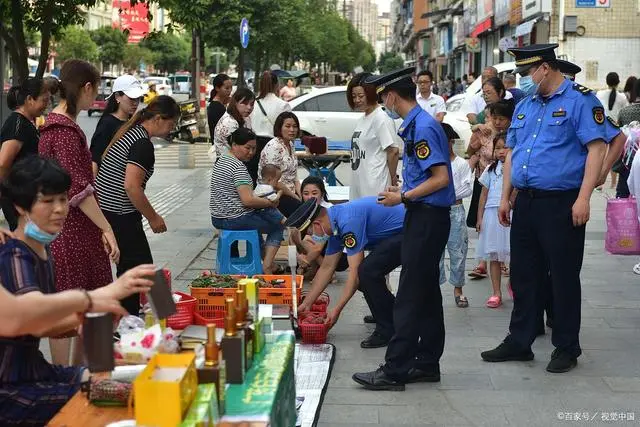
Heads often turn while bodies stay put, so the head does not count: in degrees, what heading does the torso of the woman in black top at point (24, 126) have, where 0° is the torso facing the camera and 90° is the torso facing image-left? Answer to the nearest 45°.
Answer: approximately 270°

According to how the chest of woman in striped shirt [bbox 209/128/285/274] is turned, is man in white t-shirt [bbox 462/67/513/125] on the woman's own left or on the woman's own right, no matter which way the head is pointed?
on the woman's own left

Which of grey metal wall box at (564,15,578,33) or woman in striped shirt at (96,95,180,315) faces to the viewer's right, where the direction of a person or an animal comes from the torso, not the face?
the woman in striped shirt

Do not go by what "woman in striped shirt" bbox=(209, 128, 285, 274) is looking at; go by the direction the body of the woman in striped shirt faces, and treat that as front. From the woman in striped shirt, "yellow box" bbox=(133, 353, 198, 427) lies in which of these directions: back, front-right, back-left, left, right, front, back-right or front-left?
right

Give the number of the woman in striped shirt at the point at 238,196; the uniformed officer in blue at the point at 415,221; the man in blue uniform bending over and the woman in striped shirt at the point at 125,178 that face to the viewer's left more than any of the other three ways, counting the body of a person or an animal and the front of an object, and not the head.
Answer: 2

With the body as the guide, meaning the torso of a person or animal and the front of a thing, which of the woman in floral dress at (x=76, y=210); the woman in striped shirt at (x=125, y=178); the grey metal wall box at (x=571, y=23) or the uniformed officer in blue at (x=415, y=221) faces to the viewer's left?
the uniformed officer in blue

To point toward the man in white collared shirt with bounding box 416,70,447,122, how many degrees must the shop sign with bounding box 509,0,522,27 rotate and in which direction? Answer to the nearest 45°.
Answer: approximately 45° to its left

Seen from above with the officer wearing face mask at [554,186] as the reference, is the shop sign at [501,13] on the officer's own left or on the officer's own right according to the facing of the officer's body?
on the officer's own right

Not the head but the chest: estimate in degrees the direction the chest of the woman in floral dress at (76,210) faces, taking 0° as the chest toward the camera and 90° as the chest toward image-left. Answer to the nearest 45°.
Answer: approximately 270°

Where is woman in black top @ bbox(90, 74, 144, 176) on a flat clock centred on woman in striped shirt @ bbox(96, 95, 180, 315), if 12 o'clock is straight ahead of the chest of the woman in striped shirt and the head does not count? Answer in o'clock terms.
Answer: The woman in black top is roughly at 9 o'clock from the woman in striped shirt.

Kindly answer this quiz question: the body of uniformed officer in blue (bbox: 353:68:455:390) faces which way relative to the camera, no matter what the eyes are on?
to the viewer's left

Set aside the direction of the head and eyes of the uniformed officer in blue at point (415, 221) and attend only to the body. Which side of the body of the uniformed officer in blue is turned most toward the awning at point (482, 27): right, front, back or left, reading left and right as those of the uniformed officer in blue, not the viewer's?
right

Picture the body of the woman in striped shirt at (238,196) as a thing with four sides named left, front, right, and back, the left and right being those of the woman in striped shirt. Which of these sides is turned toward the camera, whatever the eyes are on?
right

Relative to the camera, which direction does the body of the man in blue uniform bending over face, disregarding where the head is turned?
to the viewer's left

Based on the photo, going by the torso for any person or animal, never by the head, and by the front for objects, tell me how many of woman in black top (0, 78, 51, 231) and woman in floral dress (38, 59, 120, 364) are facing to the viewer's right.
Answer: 2
